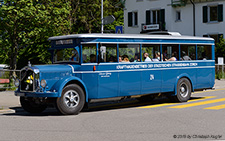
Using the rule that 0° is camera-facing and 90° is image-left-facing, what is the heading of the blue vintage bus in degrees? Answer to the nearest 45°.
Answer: approximately 45°
